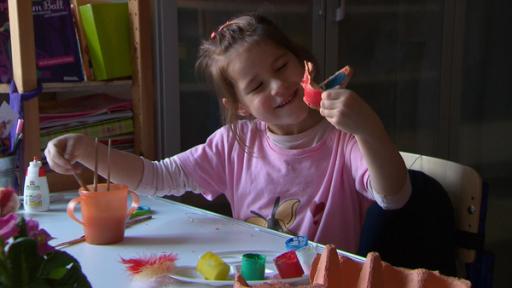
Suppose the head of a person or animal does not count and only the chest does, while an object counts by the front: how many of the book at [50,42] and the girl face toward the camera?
2

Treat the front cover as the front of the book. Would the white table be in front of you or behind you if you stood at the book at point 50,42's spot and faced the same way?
in front

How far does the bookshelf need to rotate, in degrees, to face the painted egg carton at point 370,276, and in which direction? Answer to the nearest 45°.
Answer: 0° — it already faces it

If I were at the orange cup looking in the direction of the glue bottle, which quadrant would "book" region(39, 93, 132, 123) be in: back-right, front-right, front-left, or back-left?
front-right

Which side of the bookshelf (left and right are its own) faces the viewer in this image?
front

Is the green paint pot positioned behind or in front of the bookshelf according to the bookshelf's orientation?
in front

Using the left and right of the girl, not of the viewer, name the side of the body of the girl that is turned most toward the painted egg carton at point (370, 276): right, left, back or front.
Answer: front

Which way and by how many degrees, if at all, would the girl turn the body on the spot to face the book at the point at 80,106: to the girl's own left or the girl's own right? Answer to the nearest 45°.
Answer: approximately 135° to the girl's own right

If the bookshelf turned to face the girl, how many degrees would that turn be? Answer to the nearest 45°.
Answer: approximately 45° to its left

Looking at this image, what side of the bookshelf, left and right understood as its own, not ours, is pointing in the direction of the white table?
front

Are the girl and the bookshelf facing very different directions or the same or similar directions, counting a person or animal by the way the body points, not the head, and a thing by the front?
same or similar directions

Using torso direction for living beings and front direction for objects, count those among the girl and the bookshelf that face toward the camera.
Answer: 2
